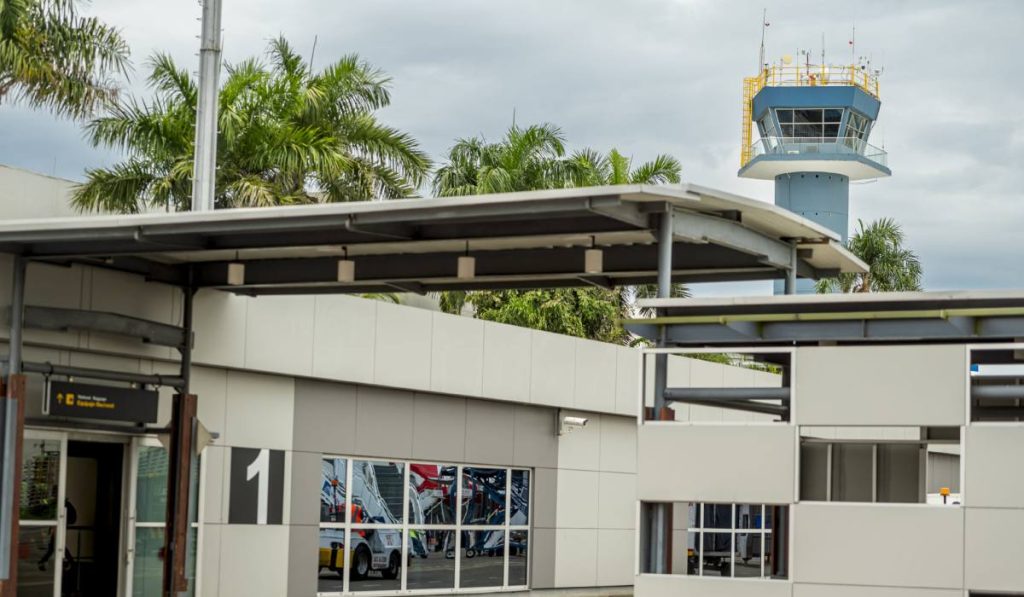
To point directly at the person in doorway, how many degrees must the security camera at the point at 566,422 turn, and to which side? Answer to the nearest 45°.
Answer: approximately 135° to its right

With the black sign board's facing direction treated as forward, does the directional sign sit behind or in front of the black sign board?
in front

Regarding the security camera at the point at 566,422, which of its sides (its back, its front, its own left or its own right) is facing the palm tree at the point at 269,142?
back

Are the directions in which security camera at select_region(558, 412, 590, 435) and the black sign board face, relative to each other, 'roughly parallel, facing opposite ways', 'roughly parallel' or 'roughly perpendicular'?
roughly perpendicular

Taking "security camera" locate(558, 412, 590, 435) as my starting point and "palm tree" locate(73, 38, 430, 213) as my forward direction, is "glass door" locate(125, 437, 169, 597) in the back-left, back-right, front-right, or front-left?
front-left

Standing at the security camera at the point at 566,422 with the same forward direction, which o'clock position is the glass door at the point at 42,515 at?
The glass door is roughly at 4 o'clock from the security camera.

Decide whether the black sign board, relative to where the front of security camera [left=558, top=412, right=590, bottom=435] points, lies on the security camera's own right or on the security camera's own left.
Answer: on the security camera's own right

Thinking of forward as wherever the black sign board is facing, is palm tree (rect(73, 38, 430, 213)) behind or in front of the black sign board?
behind

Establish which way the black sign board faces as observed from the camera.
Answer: facing the viewer
